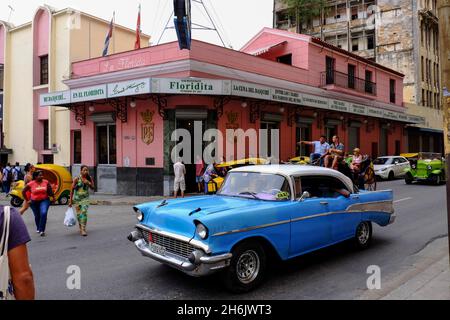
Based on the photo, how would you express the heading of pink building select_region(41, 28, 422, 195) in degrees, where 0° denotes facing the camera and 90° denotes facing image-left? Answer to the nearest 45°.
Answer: approximately 0°

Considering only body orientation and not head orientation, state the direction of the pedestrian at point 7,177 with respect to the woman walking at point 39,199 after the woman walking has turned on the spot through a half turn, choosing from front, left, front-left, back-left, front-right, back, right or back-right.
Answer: front

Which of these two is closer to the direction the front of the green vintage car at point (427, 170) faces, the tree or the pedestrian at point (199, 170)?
the pedestrian

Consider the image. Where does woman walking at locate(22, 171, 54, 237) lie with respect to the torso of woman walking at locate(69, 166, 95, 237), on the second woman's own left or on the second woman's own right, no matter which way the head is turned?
on the second woman's own right

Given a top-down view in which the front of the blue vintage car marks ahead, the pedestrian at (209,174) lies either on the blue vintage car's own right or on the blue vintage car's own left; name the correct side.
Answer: on the blue vintage car's own right

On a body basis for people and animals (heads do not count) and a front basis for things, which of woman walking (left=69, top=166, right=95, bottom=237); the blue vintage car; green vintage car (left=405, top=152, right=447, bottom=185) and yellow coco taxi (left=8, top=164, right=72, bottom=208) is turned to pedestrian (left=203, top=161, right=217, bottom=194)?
the green vintage car

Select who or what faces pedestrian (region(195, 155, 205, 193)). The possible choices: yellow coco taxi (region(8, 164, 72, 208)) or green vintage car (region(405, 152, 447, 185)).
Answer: the green vintage car

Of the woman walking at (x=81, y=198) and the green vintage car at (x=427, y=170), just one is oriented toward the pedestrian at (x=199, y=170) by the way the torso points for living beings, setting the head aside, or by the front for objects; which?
the green vintage car

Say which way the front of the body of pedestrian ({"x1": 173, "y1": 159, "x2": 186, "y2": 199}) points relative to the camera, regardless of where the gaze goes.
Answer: away from the camera

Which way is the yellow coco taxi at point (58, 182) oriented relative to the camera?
to the viewer's left

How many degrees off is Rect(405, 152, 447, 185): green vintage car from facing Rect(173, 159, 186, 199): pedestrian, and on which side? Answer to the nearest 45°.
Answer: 0° — it already faces them

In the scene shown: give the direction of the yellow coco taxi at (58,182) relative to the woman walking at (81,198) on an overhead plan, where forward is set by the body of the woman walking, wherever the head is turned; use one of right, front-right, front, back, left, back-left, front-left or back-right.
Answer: back

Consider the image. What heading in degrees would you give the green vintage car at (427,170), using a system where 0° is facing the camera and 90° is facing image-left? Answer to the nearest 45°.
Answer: approximately 45°

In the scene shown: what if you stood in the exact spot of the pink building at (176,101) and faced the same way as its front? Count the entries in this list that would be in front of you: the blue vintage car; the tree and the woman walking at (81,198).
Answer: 2

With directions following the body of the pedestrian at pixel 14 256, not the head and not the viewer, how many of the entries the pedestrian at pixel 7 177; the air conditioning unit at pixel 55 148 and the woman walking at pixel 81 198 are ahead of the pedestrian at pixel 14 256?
3

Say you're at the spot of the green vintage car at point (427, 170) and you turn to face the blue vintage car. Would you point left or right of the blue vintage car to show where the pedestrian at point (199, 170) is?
right
